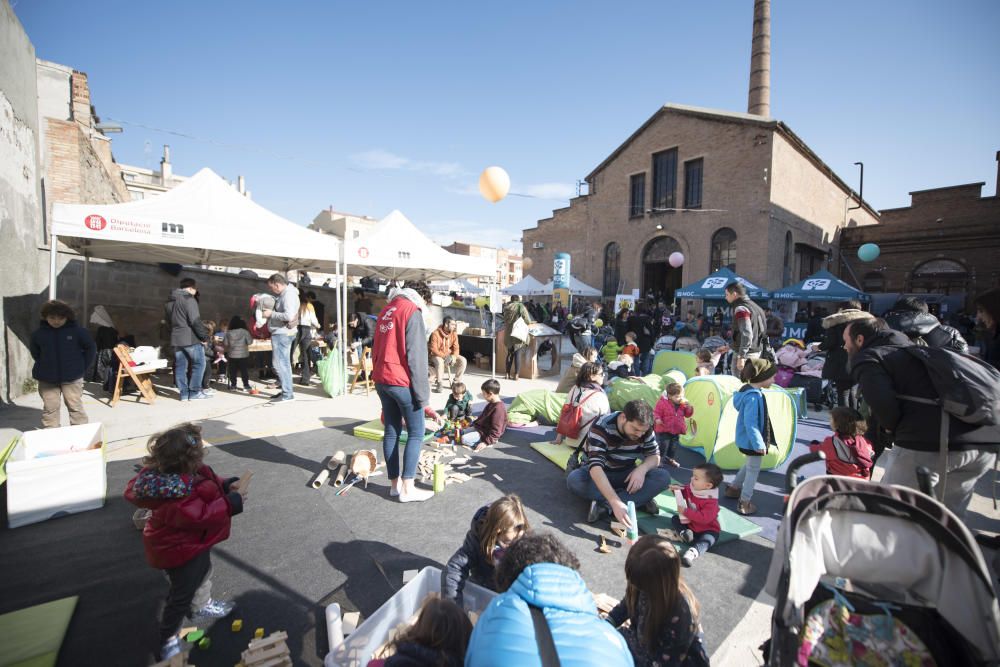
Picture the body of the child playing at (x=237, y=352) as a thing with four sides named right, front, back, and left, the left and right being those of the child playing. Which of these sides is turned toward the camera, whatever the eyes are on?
back

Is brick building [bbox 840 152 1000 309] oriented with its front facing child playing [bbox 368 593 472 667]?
yes

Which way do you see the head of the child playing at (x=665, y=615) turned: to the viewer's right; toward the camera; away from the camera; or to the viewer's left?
away from the camera

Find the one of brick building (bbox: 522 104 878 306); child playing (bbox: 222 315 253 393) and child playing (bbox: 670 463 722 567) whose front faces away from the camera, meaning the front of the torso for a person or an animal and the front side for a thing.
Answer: child playing (bbox: 222 315 253 393)

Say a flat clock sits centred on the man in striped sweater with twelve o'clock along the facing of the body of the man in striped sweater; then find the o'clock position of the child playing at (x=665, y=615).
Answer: The child playing is roughly at 12 o'clock from the man in striped sweater.

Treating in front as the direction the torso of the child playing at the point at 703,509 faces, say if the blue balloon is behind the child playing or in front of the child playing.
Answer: behind

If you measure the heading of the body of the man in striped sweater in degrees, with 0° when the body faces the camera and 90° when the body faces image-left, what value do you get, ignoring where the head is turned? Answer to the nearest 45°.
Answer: approximately 0°

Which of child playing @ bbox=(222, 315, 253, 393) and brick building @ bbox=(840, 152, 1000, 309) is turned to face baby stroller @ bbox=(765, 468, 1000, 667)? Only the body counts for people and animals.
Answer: the brick building

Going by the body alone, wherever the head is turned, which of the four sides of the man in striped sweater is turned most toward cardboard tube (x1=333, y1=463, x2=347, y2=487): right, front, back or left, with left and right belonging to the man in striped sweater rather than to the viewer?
right

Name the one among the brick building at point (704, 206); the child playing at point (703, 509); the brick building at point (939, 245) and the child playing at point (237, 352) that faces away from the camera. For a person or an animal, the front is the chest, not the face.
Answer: the child playing at point (237, 352)
